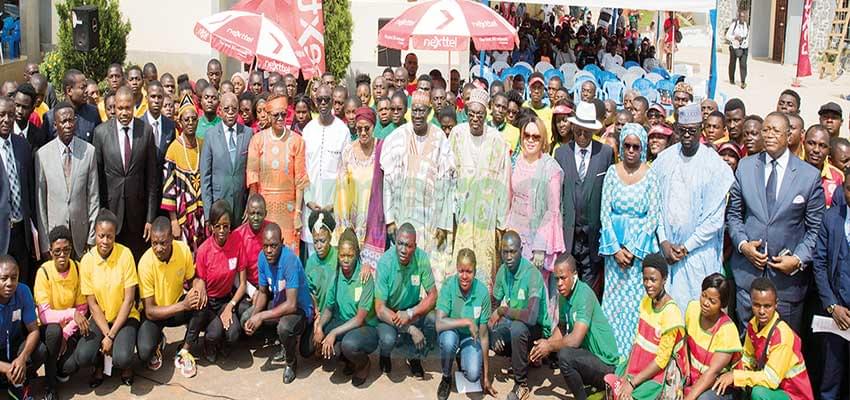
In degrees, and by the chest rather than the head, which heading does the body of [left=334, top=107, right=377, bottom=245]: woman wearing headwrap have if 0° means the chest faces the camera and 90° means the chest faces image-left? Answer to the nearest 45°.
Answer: approximately 0°

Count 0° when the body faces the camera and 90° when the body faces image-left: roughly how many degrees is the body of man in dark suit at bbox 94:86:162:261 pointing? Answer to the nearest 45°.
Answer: approximately 0°

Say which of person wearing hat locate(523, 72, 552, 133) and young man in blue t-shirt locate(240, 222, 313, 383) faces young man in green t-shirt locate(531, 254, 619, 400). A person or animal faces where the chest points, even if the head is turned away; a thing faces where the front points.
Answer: the person wearing hat

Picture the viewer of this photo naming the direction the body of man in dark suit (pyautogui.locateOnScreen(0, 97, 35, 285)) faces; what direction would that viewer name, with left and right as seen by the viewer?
facing the viewer

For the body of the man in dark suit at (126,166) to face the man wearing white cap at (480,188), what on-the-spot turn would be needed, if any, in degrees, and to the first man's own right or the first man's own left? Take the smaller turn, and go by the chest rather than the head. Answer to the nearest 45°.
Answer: approximately 45° to the first man's own left

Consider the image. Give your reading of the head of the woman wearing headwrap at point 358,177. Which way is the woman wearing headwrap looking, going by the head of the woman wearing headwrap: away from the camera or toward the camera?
toward the camera

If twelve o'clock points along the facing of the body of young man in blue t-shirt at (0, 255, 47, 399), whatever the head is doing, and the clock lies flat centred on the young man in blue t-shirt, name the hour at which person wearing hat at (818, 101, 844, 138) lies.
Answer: The person wearing hat is roughly at 9 o'clock from the young man in blue t-shirt.

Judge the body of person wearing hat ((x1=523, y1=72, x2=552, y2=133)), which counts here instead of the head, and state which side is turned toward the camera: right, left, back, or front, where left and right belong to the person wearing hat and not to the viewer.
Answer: front

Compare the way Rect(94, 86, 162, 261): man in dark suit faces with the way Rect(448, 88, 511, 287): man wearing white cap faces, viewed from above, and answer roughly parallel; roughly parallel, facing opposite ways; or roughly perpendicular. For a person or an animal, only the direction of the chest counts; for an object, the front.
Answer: roughly parallel

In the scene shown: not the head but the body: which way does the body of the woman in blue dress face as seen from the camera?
toward the camera

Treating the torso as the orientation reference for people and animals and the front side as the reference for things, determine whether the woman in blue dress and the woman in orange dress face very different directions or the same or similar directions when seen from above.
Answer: same or similar directions

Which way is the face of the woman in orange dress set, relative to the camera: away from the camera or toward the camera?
toward the camera

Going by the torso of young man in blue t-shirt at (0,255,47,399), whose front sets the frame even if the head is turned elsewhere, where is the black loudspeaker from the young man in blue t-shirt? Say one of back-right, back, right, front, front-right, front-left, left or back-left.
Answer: back

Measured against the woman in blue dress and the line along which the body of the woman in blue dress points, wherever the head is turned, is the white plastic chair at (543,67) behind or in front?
behind

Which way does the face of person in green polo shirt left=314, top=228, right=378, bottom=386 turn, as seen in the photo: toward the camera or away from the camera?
toward the camera

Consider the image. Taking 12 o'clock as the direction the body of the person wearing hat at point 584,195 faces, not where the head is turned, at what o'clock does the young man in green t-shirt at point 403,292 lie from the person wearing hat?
The young man in green t-shirt is roughly at 2 o'clock from the person wearing hat.

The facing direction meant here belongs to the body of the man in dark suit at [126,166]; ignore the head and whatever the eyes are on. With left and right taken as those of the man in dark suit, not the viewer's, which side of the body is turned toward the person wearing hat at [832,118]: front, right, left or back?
left

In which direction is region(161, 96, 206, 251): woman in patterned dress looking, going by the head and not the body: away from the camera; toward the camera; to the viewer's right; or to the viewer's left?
toward the camera

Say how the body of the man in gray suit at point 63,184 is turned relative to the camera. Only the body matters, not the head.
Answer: toward the camera
